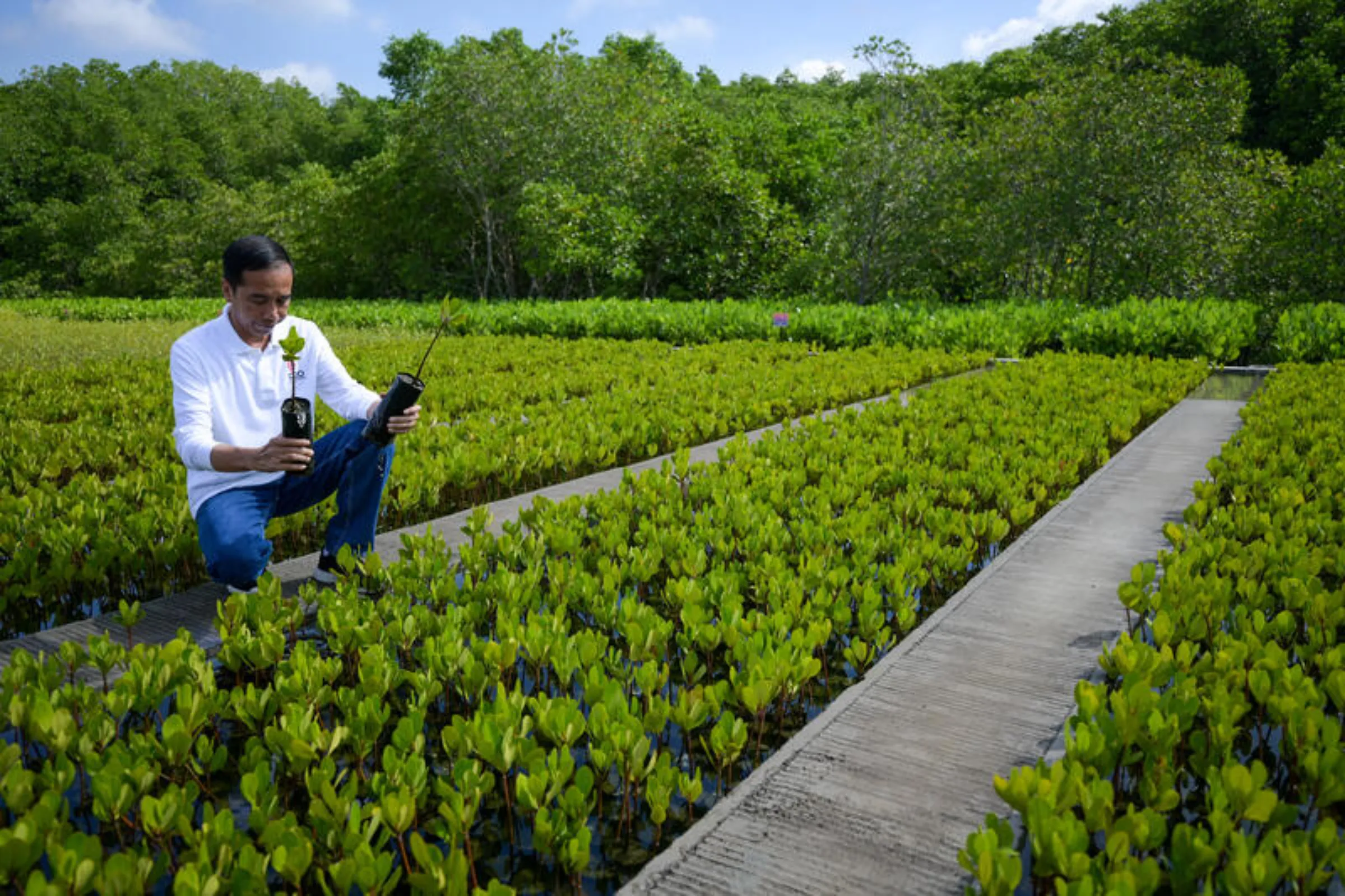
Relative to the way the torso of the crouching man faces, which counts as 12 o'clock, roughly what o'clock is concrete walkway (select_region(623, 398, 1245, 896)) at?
The concrete walkway is roughly at 12 o'clock from the crouching man.

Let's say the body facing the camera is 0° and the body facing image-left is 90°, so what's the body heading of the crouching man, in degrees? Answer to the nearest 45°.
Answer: approximately 315°

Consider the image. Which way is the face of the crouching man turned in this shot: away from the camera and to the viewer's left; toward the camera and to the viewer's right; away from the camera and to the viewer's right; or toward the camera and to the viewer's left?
toward the camera and to the viewer's right
